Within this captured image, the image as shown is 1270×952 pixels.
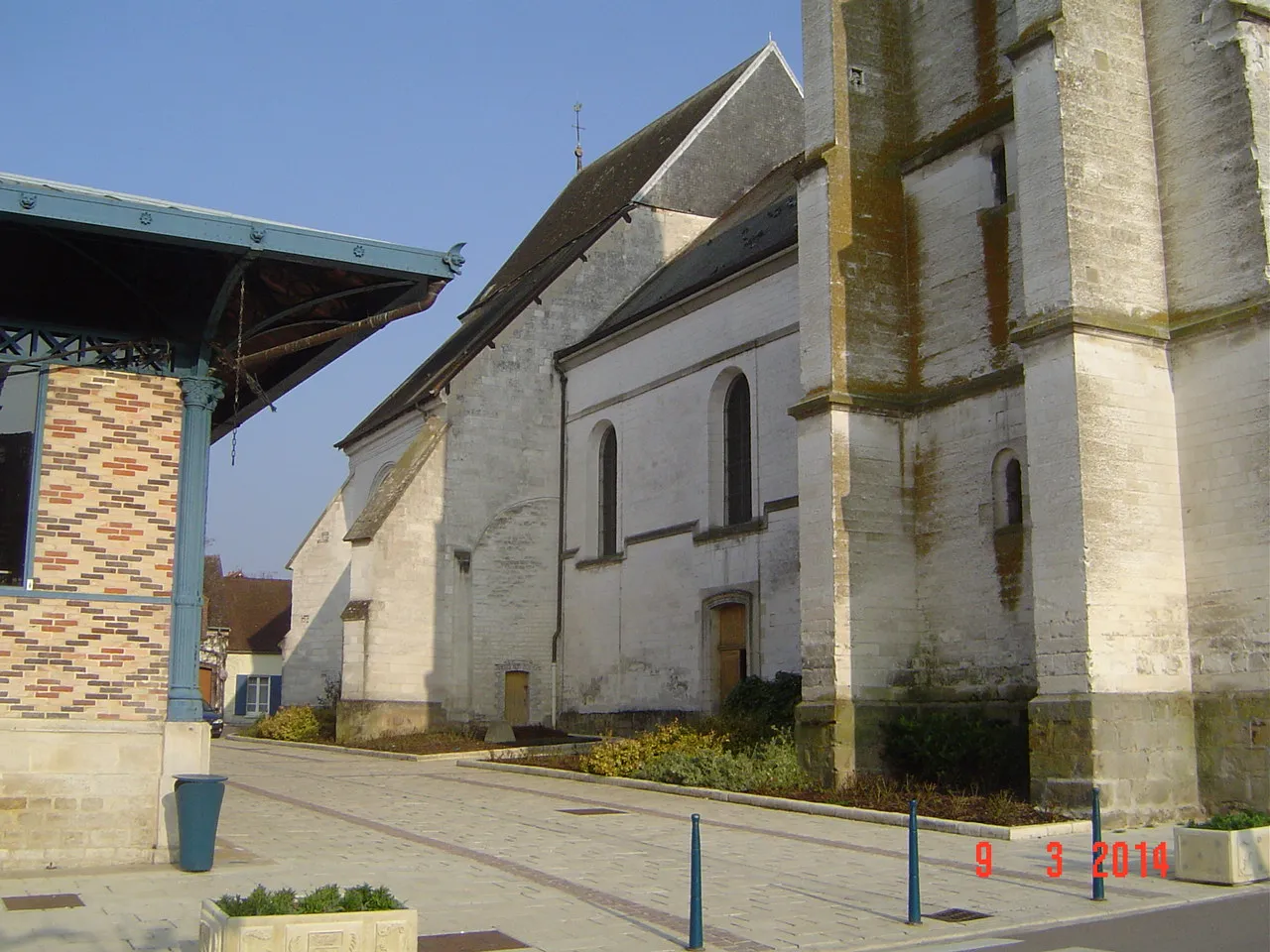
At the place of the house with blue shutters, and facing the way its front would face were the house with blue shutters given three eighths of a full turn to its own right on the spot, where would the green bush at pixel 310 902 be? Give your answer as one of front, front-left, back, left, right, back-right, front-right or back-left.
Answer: back-left

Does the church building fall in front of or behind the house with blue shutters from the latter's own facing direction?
in front

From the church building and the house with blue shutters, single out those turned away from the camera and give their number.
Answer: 0

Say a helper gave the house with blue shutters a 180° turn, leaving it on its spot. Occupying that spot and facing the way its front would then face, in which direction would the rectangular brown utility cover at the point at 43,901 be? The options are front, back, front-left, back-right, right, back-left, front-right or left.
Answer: back

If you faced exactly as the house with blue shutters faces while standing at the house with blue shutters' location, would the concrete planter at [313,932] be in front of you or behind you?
in front

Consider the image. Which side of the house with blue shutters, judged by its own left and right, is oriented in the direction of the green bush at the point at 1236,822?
front

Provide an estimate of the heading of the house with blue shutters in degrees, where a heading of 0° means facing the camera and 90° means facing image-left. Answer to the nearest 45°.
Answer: approximately 0°

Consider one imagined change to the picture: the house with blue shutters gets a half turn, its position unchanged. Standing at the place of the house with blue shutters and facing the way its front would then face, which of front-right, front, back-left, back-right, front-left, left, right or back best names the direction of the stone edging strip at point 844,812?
back

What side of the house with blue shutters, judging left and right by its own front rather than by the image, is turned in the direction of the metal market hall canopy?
front
